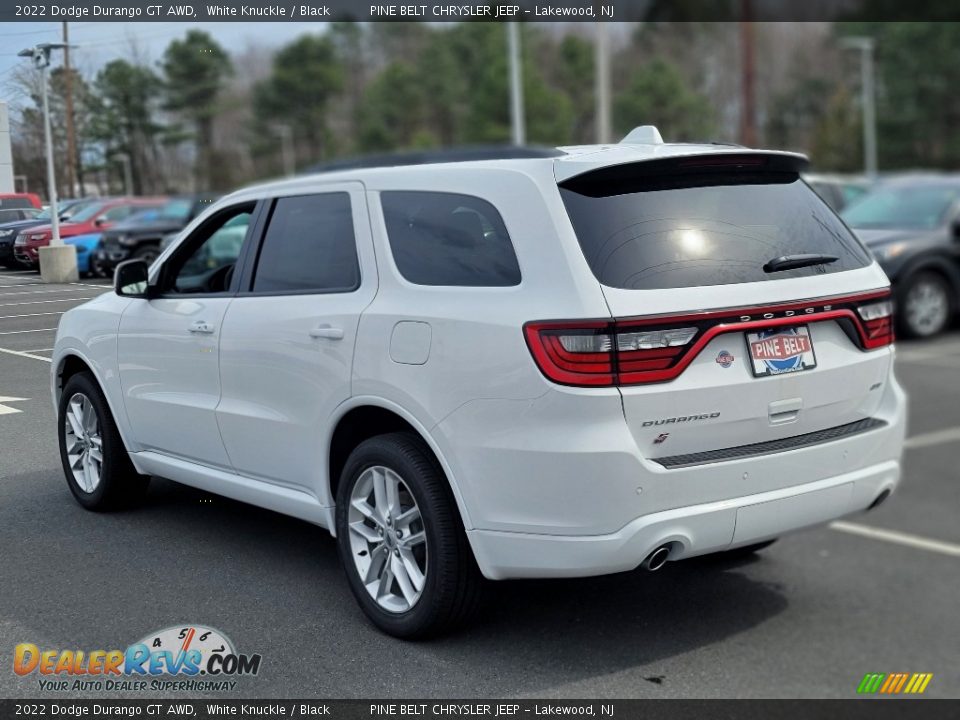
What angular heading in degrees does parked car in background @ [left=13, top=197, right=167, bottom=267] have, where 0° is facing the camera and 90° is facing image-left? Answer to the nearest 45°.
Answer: approximately 45°

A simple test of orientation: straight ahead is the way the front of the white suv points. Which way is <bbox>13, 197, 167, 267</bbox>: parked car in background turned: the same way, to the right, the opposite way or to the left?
to the left

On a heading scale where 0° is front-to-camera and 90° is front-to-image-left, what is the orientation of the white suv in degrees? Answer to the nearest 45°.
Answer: approximately 135°

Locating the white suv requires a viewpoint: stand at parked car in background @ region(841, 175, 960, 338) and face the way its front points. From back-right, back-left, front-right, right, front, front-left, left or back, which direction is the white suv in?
front-left

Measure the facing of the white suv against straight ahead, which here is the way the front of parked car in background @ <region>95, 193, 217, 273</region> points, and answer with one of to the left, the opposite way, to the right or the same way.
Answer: to the right

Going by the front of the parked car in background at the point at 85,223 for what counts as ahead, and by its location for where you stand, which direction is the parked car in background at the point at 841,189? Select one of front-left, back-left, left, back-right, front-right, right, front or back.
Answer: back

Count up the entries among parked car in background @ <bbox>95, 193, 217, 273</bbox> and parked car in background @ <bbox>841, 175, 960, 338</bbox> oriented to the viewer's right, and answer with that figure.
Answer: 0

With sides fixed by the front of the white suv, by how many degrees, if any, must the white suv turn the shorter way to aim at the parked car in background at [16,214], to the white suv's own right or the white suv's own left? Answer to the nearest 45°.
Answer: approximately 45° to the white suv's own left
